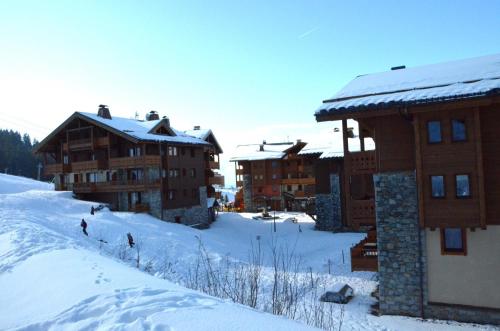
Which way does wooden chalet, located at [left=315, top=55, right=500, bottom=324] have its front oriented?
to the viewer's left
